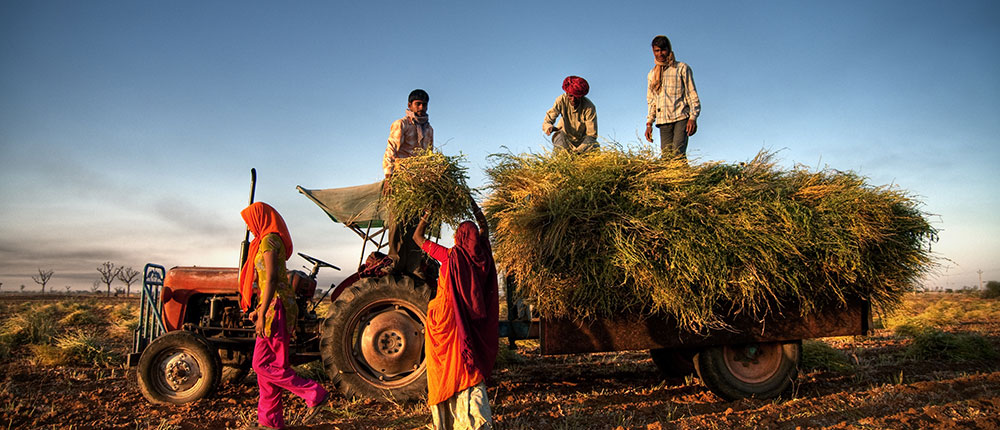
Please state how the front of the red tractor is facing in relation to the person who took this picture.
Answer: facing to the left of the viewer

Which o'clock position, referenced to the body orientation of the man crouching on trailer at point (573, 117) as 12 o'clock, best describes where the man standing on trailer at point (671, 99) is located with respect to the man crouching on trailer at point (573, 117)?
the man standing on trailer at point (671, 99) is roughly at 9 o'clock from the man crouching on trailer at point (573, 117).

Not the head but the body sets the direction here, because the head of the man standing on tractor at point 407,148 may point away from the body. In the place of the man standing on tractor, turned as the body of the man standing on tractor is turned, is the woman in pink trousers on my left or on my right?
on my right

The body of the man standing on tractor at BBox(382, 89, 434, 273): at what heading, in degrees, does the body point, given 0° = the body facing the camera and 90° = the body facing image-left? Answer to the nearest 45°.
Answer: approximately 315°

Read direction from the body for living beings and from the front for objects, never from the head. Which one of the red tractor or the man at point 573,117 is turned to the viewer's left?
the red tractor

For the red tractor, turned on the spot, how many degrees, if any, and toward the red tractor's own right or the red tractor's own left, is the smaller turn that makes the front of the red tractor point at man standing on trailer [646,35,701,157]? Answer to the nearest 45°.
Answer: approximately 180°

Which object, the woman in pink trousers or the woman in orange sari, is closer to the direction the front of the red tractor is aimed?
the woman in pink trousers

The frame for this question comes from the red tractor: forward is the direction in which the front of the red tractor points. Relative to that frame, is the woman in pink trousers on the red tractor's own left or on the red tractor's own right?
on the red tractor's own left
